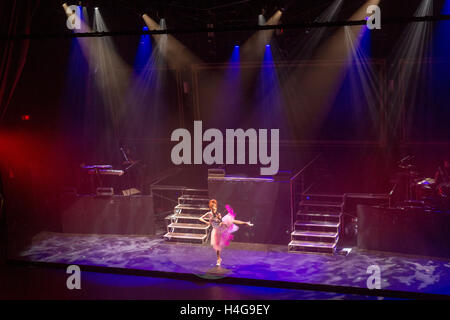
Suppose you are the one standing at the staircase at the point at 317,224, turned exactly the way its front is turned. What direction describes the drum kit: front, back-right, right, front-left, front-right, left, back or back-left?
left

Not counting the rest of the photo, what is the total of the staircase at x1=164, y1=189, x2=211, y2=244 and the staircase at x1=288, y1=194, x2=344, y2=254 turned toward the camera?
2

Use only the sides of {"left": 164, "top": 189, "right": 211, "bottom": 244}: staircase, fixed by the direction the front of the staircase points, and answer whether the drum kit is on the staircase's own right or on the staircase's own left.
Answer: on the staircase's own left

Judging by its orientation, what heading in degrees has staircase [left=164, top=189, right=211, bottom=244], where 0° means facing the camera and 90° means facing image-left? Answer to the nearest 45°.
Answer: approximately 0°

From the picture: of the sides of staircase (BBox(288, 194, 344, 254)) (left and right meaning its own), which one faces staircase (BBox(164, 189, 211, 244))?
right

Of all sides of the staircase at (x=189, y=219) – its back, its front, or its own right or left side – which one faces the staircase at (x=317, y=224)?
left
